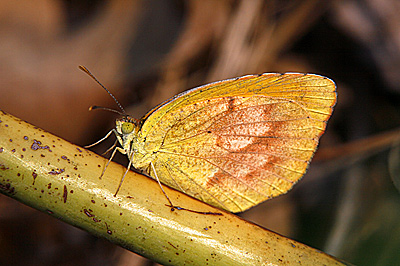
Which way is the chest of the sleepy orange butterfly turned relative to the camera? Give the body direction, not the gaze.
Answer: to the viewer's left
